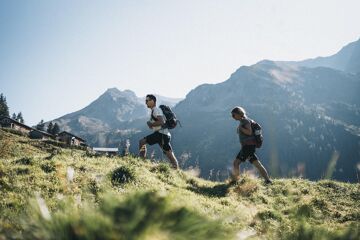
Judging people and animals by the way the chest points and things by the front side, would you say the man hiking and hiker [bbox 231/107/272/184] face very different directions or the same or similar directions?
same or similar directions

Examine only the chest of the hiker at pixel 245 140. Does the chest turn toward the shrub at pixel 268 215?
no

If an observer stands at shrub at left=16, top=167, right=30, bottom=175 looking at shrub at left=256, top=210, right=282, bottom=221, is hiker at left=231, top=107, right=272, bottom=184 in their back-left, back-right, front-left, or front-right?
front-left

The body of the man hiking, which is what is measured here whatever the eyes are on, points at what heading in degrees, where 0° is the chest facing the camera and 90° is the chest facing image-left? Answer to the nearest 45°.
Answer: approximately 90°

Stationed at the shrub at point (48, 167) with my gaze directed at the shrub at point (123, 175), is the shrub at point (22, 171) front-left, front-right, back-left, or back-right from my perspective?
back-right

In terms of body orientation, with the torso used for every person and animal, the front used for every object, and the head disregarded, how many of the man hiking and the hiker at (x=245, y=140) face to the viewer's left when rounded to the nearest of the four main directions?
2

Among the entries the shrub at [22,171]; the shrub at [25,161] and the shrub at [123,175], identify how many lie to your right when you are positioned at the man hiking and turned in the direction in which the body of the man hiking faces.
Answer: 0

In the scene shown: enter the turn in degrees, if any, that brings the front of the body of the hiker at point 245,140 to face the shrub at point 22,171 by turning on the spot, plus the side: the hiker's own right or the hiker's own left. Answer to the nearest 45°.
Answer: approximately 45° to the hiker's own left

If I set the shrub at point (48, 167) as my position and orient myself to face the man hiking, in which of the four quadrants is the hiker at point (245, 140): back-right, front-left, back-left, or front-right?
front-right

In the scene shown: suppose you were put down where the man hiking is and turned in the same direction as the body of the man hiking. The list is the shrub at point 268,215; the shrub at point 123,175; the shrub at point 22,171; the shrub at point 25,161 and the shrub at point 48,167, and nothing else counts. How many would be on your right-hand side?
0
